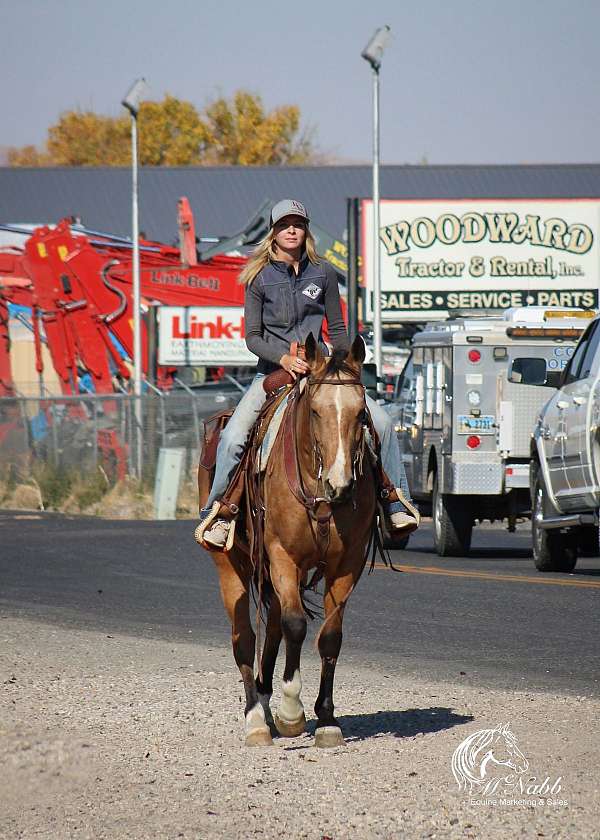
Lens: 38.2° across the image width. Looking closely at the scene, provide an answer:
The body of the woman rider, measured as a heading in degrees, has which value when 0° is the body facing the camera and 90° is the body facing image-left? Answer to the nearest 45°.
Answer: approximately 0°

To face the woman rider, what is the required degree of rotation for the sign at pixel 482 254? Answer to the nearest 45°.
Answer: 0° — it already faces them

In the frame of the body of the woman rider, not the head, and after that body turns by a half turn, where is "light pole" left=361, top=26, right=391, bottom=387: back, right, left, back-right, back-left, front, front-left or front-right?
front

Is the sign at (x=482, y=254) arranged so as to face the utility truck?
yes

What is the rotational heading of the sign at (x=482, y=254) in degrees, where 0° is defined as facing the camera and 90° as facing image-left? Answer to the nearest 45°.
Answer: approximately 0°

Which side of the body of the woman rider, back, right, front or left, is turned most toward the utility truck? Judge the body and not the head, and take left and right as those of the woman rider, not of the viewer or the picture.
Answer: back

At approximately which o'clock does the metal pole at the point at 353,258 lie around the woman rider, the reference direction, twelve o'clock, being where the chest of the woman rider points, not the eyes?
The metal pole is roughly at 6 o'clock from the woman rider.

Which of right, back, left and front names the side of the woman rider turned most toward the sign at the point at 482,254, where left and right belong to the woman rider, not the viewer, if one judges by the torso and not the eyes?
back

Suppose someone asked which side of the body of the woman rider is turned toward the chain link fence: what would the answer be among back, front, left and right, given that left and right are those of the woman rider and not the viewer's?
back
